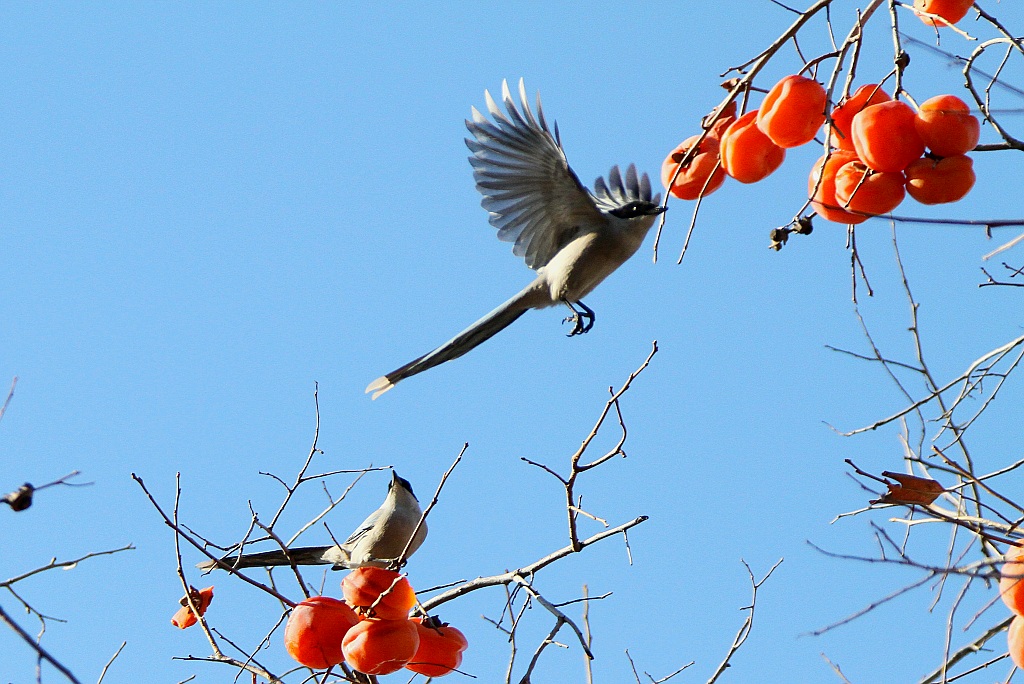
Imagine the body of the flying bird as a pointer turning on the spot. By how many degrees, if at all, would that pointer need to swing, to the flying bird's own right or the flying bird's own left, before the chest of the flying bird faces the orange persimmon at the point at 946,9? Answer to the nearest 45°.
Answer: approximately 45° to the flying bird's own right

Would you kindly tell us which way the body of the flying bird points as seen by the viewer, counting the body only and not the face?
to the viewer's right

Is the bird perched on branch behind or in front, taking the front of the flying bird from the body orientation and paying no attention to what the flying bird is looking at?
behind
